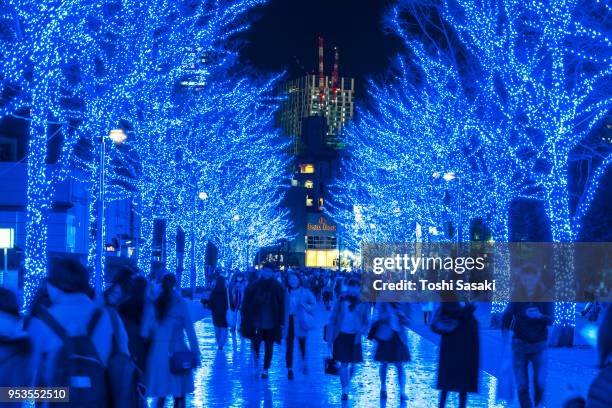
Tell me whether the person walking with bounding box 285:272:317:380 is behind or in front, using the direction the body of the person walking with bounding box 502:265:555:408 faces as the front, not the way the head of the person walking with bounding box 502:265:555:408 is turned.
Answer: behind

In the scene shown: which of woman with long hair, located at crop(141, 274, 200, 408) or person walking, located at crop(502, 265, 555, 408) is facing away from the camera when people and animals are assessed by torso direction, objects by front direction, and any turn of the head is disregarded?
the woman with long hair

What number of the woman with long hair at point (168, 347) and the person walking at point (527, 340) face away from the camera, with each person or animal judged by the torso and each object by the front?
1

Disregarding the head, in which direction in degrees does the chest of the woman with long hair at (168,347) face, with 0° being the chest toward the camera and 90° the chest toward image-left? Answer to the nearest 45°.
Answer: approximately 180°

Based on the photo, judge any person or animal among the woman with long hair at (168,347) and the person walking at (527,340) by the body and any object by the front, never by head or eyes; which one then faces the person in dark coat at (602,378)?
the person walking

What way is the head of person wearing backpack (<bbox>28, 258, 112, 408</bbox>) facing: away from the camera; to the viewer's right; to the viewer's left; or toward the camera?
away from the camera

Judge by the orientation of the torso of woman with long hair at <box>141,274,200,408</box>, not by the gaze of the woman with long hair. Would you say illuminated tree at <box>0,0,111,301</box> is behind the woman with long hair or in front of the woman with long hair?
in front

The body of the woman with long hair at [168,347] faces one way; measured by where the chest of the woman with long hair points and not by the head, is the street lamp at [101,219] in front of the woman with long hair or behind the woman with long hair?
in front

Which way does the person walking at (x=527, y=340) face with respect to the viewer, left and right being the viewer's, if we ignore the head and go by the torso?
facing the viewer

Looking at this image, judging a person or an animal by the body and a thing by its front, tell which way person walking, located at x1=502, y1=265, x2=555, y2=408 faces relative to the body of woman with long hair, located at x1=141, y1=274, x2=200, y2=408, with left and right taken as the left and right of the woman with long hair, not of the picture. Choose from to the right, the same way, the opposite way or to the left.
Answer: the opposite way

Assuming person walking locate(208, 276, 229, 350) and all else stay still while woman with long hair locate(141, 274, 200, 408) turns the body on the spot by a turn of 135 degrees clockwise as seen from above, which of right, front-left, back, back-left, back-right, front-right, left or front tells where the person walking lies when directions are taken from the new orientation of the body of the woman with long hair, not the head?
back-left

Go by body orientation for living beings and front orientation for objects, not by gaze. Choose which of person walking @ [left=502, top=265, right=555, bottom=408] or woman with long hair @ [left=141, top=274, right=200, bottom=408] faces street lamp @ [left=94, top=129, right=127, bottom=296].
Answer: the woman with long hair
